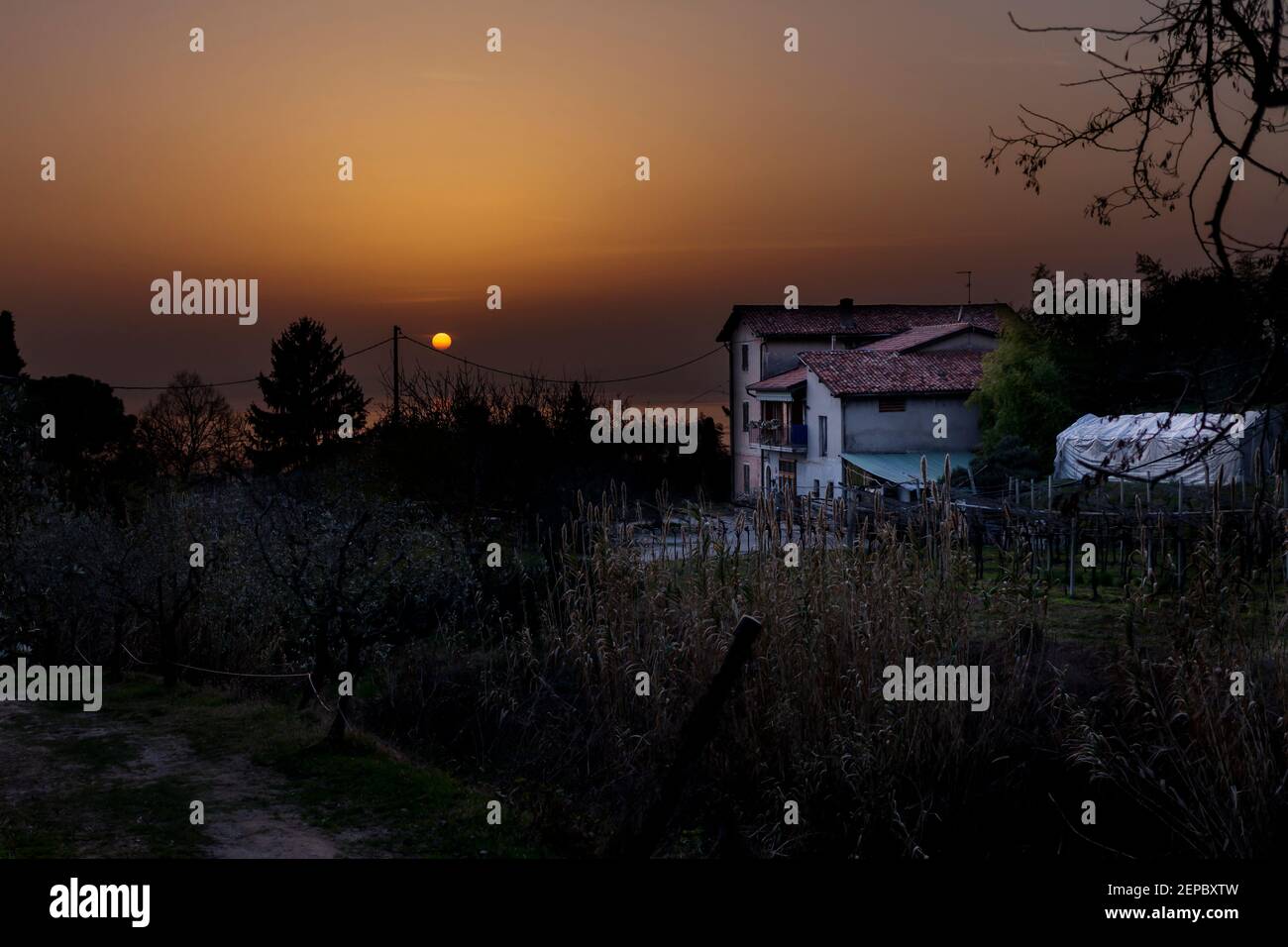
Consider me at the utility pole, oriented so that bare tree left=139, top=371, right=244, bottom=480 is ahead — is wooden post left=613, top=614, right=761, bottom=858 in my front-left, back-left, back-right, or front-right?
back-left

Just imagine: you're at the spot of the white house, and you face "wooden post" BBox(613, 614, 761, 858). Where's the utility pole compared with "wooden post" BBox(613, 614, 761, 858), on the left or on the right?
right

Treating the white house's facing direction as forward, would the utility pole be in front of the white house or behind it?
in front

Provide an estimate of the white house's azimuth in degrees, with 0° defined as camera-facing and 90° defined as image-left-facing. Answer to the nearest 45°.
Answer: approximately 45°

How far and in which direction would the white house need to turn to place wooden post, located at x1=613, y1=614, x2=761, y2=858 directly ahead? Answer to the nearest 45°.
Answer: approximately 45° to its left

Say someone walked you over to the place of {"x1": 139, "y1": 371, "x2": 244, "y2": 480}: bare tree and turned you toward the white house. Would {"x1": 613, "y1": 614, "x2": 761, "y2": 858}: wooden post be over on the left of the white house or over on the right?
right
